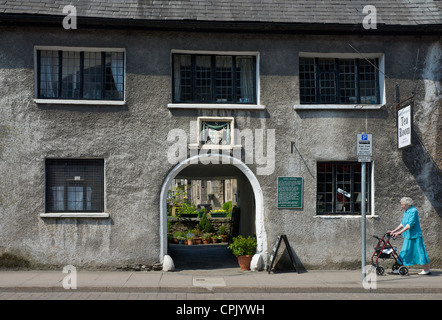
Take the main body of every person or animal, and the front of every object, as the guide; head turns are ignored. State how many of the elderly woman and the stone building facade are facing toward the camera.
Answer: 1

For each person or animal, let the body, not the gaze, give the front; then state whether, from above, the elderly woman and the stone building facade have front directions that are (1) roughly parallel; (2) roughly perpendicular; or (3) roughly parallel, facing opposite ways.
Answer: roughly perpendicular

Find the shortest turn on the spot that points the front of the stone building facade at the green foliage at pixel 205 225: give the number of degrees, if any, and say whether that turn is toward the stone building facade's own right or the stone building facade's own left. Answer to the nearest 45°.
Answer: approximately 180°

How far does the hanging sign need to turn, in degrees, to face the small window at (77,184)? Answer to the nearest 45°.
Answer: approximately 45° to its right

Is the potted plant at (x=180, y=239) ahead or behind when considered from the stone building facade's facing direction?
behind

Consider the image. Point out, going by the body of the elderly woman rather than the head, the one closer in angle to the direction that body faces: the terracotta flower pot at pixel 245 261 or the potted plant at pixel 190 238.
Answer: the terracotta flower pot

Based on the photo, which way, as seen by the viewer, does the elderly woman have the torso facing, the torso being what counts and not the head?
to the viewer's left
